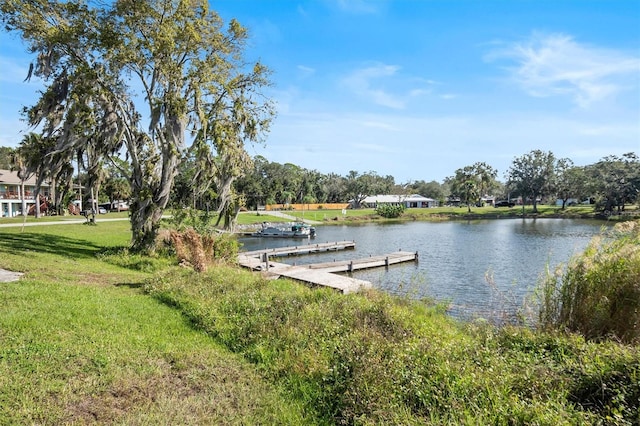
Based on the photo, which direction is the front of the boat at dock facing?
to the viewer's left

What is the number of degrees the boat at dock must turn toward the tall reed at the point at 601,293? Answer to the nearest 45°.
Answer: approximately 90° to its left

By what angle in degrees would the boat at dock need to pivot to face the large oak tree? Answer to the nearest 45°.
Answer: approximately 90° to its left

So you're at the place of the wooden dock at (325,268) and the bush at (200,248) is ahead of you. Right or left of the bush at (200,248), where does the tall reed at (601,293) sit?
left

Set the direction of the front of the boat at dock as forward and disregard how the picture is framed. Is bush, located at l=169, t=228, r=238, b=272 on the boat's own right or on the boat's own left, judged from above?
on the boat's own left
